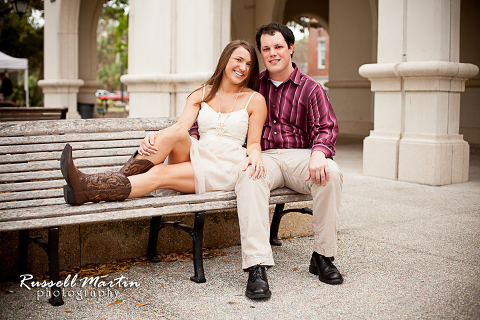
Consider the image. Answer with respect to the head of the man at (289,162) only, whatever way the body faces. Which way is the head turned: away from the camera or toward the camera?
toward the camera

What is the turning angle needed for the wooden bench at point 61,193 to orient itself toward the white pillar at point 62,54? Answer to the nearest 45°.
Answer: approximately 135° to its left

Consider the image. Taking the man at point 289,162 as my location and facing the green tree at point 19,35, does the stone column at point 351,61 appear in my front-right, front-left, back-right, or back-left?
front-right

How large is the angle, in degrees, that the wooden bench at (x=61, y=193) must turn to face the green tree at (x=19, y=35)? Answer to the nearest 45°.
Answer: approximately 135° to its left

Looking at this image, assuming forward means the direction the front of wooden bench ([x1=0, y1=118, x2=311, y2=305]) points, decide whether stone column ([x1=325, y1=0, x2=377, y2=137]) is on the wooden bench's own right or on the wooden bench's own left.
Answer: on the wooden bench's own left

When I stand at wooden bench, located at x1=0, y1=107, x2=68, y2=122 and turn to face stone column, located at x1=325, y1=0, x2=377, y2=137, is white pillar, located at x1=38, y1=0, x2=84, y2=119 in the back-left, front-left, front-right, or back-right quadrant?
front-left

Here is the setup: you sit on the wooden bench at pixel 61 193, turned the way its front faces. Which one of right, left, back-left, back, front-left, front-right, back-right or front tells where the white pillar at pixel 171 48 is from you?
back-left

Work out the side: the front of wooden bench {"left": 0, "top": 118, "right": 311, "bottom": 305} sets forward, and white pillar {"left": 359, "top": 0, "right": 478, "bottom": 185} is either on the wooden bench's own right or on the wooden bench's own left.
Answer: on the wooden bench's own left

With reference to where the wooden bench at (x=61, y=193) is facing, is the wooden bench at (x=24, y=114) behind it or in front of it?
behind

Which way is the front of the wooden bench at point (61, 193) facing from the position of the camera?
facing the viewer and to the right of the viewer

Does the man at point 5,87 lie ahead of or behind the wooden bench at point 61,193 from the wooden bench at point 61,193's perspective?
behind
